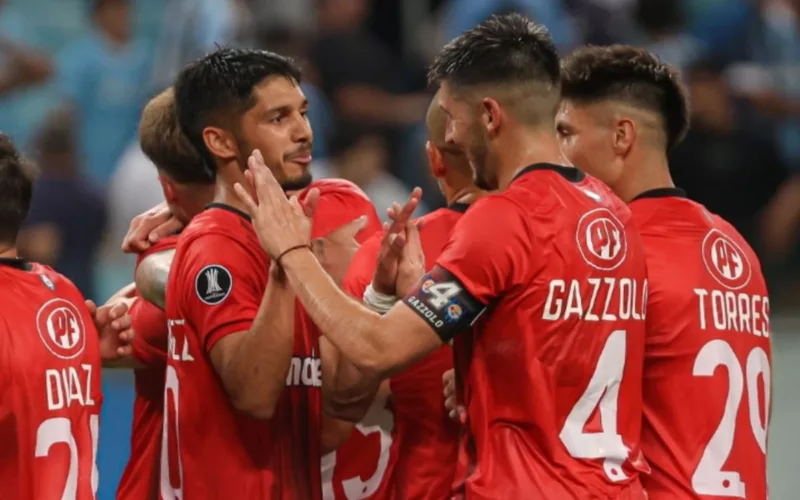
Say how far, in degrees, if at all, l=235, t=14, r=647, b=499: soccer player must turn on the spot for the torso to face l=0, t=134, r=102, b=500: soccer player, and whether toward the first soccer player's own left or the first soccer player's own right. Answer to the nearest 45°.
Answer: approximately 45° to the first soccer player's own left

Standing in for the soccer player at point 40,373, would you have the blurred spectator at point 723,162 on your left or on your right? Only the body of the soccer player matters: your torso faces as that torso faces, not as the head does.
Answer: on your right

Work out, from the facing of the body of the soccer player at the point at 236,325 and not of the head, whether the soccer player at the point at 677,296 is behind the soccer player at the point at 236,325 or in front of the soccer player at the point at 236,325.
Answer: in front

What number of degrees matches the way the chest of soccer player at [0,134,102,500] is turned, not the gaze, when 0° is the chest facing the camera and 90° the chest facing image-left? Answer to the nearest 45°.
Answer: approximately 135°

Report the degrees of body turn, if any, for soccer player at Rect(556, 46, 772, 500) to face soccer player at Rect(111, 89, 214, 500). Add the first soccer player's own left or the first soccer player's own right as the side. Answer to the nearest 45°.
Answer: approximately 45° to the first soccer player's own left

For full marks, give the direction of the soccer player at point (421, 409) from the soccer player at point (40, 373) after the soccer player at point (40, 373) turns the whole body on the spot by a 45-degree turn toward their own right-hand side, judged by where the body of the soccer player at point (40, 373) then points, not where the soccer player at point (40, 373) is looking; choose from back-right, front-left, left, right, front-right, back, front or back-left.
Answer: right

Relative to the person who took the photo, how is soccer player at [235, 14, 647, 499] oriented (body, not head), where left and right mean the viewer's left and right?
facing away from the viewer and to the left of the viewer

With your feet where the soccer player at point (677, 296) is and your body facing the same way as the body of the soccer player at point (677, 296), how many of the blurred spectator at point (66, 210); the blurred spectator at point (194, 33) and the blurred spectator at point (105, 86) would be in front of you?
3

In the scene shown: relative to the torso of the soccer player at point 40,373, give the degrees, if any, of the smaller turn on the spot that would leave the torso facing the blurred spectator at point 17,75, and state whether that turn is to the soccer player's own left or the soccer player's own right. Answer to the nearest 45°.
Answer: approximately 45° to the soccer player's own right

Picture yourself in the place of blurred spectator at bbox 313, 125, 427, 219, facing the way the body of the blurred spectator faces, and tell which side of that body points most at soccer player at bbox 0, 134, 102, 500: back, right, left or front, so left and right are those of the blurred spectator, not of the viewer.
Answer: front

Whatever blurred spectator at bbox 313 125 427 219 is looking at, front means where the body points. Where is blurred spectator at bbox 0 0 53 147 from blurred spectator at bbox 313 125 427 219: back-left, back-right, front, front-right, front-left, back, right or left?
right

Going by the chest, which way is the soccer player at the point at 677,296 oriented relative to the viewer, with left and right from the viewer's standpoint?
facing away from the viewer and to the left of the viewer

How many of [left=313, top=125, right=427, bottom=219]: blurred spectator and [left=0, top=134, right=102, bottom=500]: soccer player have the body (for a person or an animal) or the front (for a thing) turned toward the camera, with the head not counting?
1
